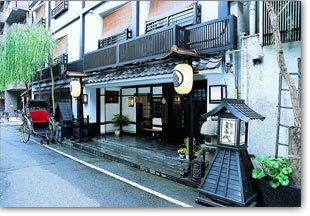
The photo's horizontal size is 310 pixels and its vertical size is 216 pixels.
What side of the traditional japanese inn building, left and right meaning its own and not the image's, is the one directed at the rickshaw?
right

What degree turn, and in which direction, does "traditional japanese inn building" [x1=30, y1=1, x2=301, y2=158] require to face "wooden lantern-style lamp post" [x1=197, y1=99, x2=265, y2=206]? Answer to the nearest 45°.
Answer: approximately 45° to its left

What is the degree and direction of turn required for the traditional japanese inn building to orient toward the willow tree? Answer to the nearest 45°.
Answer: approximately 90° to its right

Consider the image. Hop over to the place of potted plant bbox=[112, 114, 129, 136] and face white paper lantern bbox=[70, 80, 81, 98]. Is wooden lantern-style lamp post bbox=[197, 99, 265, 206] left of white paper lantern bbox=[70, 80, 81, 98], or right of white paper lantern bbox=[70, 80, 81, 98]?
left

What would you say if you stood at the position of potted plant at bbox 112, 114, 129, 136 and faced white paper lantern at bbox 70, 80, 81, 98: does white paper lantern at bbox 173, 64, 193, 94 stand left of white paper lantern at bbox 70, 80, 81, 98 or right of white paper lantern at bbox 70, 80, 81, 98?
left
